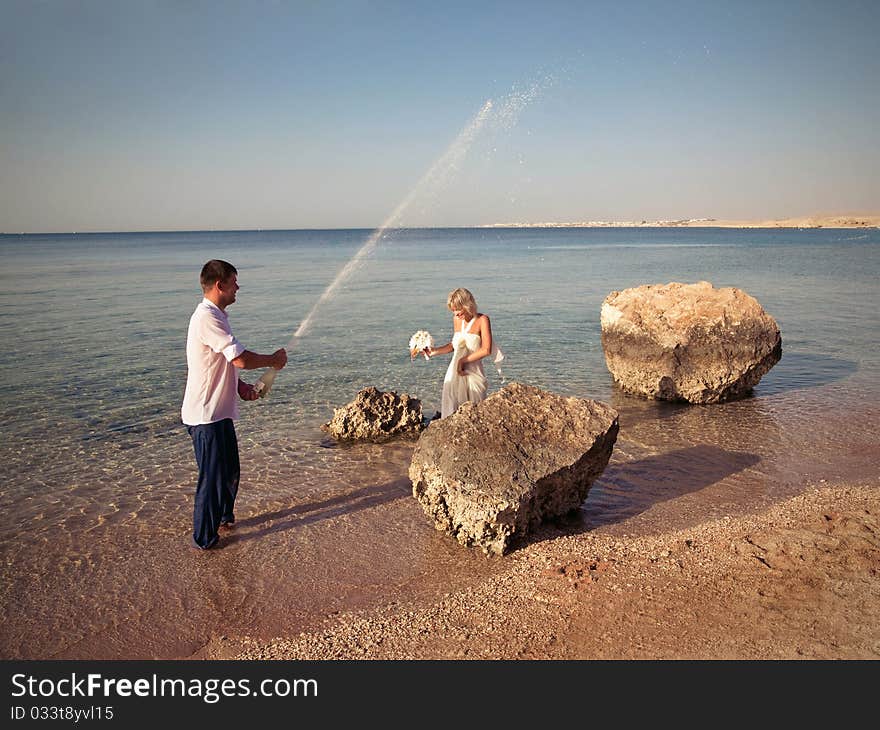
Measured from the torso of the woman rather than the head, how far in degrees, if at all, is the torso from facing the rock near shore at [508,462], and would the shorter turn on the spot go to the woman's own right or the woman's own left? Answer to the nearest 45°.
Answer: approximately 45° to the woman's own left

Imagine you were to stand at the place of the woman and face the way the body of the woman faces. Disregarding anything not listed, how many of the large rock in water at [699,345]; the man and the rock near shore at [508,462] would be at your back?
1

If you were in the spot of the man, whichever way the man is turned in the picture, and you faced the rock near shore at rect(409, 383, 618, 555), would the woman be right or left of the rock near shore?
left

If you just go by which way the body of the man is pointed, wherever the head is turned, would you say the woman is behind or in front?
in front

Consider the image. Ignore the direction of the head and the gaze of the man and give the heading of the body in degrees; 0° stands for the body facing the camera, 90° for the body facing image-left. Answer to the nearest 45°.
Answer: approximately 270°

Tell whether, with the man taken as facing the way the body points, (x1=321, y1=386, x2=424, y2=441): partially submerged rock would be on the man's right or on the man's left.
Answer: on the man's left

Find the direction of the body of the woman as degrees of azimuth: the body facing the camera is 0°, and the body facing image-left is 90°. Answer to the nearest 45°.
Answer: approximately 45°

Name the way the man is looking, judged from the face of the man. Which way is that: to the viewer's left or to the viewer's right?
to the viewer's right

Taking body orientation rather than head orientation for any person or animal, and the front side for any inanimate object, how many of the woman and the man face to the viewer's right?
1

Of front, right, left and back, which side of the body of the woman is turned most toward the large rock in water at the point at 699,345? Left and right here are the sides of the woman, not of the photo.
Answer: back
